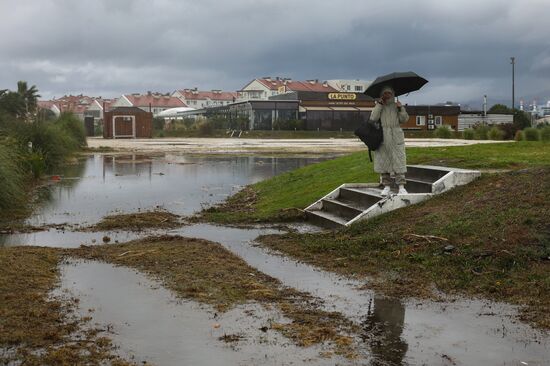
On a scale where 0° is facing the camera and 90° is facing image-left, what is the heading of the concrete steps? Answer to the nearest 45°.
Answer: approximately 45°

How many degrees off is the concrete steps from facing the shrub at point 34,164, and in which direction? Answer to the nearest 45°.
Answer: approximately 90° to its right

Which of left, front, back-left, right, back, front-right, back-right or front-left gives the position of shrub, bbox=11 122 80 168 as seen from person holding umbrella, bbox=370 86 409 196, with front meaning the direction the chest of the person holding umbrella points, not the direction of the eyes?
back-right

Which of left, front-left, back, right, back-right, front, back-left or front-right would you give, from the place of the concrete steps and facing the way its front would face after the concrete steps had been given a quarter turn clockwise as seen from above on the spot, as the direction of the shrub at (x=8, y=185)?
front-left

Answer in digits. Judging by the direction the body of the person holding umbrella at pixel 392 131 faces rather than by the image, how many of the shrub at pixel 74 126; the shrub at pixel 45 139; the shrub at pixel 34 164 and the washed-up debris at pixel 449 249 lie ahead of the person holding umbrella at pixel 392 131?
1

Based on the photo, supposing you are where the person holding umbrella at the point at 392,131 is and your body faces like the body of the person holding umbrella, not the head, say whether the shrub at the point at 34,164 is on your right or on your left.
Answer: on your right

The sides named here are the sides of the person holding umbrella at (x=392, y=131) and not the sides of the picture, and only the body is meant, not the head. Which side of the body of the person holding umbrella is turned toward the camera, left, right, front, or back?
front

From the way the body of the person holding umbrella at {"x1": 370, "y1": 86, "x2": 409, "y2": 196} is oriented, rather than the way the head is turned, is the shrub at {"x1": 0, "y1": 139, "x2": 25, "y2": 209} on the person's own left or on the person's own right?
on the person's own right

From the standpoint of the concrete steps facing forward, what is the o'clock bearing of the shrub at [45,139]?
The shrub is roughly at 3 o'clock from the concrete steps.

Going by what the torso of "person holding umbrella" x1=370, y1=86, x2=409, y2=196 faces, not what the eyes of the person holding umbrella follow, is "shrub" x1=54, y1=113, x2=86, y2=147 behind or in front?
behind

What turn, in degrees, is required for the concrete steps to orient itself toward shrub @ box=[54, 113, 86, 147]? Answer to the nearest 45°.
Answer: approximately 90° to its right
